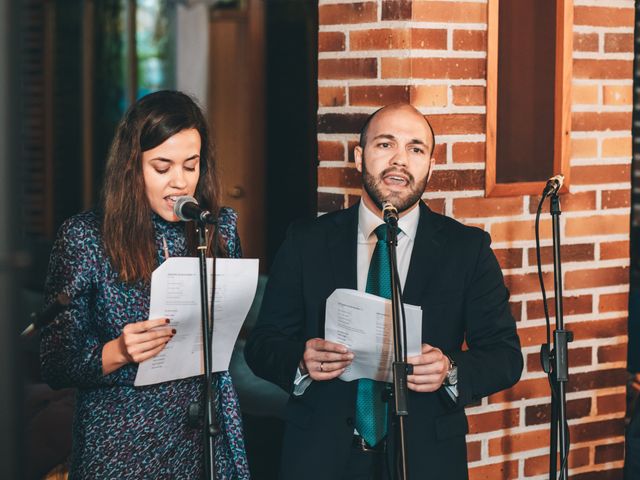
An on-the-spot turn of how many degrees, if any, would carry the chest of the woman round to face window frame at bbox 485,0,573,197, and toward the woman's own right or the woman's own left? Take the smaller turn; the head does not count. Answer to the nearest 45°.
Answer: approximately 90° to the woman's own left

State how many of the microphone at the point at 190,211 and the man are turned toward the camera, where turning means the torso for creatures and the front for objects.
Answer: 1

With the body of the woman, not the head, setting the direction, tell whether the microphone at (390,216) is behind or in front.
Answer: in front

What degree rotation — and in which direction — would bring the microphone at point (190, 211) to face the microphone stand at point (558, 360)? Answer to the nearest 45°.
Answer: approximately 135° to its right

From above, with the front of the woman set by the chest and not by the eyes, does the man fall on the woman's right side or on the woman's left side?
on the woman's left side

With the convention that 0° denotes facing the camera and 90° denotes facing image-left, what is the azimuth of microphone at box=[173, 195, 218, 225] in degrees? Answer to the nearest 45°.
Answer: approximately 135°
